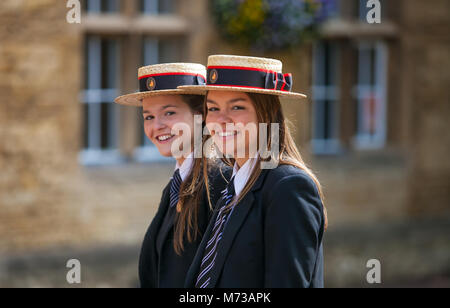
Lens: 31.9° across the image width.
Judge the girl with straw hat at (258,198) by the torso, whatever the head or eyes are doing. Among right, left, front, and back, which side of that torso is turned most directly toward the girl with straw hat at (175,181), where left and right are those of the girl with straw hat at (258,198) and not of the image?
right

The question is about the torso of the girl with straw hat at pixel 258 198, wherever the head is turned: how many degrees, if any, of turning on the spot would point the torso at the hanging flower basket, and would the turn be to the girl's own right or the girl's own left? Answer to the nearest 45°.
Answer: approximately 135° to the girl's own right

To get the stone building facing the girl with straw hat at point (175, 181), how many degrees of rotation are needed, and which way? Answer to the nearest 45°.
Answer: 0° — it already faces them

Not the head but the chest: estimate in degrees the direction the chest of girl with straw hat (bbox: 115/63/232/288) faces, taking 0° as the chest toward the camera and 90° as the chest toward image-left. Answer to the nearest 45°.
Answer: approximately 45°

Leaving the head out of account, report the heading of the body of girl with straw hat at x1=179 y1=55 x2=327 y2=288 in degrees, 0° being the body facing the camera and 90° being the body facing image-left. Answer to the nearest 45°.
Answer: approximately 45°

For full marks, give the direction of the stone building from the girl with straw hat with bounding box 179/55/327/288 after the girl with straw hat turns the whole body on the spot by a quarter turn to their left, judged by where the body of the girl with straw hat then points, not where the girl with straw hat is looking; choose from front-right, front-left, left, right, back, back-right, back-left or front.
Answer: back-left

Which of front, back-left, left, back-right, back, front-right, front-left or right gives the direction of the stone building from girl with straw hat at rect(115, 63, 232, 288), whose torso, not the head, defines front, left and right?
back-right

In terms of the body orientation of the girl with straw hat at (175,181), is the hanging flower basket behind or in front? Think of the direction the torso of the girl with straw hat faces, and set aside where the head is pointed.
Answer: behind

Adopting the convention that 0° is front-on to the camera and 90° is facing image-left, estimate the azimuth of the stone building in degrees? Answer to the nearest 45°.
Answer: approximately 0°
